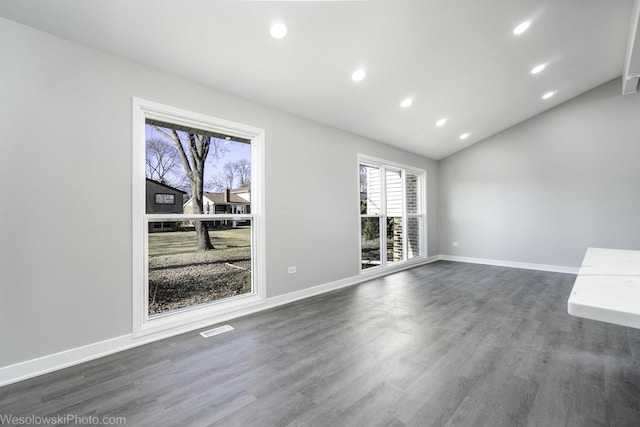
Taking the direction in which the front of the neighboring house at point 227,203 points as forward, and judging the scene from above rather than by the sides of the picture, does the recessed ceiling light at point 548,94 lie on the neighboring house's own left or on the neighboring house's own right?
on the neighboring house's own left

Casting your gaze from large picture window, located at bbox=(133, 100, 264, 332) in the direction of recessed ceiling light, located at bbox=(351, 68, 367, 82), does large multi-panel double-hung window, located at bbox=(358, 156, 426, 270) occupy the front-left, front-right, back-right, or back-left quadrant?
front-left

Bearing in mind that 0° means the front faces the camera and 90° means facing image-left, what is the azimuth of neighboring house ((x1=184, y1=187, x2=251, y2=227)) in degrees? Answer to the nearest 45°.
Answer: approximately 0°

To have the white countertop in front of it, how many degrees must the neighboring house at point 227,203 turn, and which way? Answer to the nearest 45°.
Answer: approximately 45° to its left

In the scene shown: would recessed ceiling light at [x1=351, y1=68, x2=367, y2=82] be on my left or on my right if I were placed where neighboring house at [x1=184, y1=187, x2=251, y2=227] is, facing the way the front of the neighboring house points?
on my left

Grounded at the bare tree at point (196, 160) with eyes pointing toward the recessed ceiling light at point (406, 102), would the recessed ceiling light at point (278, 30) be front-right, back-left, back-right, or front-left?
front-right

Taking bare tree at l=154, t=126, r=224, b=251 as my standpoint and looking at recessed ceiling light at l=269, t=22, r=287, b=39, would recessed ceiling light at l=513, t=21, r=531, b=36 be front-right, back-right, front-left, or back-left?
front-left
